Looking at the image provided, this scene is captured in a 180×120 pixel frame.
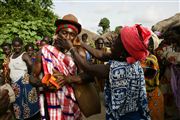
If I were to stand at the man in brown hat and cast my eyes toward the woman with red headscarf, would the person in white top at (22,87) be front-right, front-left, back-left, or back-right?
back-left

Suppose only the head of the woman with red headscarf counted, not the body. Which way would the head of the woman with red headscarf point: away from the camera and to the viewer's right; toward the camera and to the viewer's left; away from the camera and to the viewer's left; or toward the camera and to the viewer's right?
away from the camera and to the viewer's left

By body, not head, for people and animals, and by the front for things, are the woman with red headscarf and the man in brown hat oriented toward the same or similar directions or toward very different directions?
very different directions

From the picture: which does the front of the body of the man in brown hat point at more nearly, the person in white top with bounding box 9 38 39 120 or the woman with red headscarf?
the woman with red headscarf

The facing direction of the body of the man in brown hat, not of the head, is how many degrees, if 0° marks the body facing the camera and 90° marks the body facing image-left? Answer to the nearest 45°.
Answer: approximately 315°

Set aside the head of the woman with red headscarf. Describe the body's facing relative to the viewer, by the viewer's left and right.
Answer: facing away from the viewer and to the left of the viewer

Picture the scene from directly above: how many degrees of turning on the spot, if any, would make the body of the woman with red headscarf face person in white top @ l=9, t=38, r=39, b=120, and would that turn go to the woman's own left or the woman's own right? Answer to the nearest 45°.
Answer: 0° — they already face them
